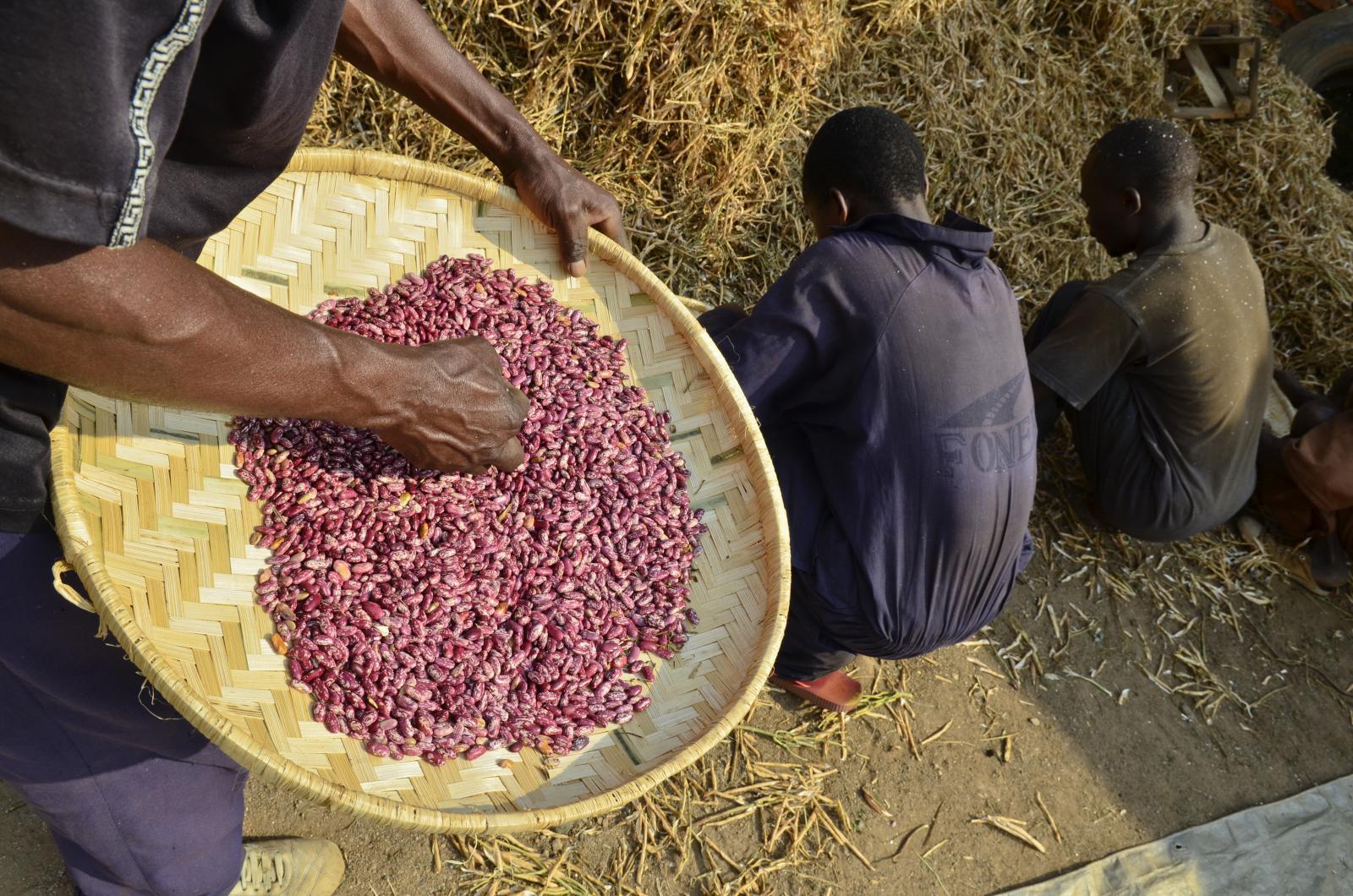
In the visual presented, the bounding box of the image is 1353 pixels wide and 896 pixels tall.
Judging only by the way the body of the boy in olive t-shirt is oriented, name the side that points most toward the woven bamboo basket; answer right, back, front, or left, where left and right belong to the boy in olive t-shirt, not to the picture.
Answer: left

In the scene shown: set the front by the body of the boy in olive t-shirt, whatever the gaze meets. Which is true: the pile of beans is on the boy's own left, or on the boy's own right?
on the boy's own left

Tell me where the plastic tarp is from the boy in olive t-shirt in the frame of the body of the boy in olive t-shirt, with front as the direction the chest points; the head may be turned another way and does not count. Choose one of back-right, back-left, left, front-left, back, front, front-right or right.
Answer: back

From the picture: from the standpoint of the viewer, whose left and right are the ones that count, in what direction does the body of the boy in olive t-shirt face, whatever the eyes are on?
facing away from the viewer and to the left of the viewer
